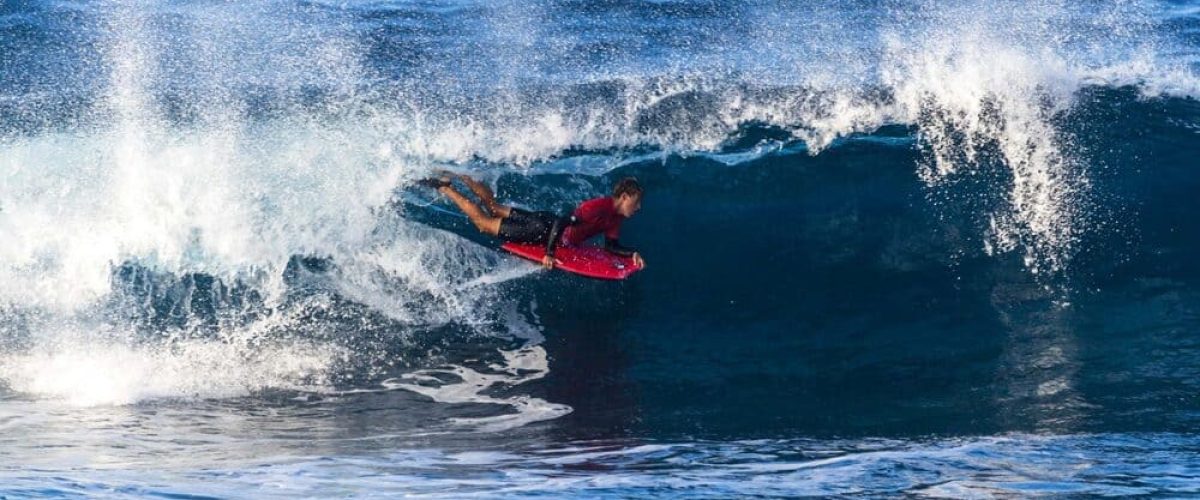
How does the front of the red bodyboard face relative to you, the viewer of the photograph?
facing to the right of the viewer
